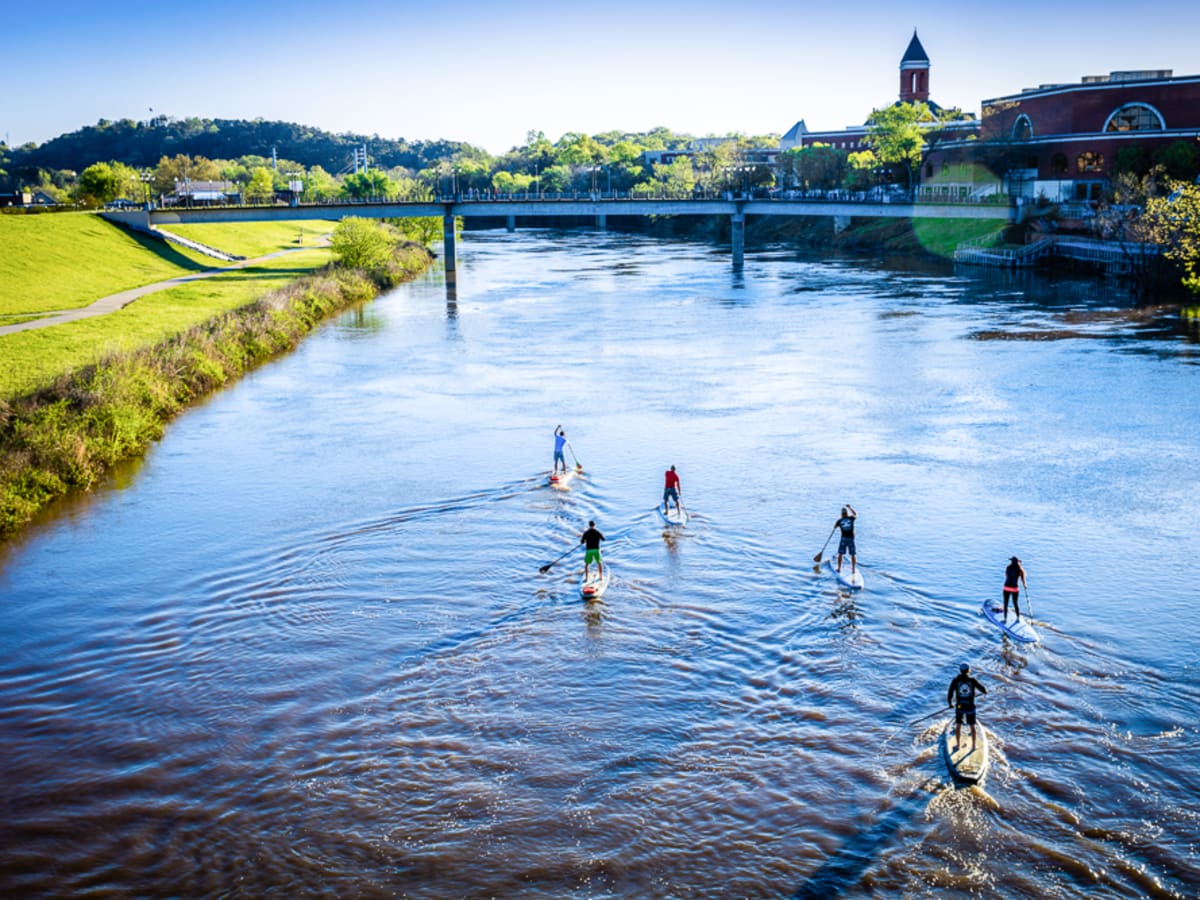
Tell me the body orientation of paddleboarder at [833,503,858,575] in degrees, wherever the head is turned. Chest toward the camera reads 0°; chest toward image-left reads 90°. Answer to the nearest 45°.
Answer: approximately 180°

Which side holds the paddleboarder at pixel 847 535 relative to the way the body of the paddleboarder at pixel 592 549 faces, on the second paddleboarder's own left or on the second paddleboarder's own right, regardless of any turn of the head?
on the second paddleboarder's own right

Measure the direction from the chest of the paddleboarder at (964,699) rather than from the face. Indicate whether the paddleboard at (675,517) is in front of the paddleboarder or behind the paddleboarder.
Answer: in front

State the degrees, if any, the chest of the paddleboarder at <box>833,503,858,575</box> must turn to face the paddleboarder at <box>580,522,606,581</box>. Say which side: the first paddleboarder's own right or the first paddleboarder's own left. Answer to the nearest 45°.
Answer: approximately 90° to the first paddleboarder's own left

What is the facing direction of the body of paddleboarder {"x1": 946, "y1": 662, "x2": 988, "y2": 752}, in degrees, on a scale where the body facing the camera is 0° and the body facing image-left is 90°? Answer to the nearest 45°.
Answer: approximately 180°

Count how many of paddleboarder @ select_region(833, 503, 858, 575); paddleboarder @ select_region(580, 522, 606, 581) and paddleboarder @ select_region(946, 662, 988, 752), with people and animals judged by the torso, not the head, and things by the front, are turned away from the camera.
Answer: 3

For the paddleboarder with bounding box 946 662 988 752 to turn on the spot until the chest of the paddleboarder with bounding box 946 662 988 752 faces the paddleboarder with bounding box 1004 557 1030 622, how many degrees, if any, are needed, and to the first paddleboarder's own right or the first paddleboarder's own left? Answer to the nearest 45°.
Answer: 0° — they already face them

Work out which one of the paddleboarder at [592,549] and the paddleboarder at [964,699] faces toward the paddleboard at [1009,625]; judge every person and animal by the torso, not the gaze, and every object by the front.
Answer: the paddleboarder at [964,699]

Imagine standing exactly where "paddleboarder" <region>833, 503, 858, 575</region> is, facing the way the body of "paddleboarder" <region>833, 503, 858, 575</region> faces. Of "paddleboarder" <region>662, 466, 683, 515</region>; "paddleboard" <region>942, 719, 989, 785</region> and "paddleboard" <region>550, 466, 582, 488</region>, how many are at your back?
1

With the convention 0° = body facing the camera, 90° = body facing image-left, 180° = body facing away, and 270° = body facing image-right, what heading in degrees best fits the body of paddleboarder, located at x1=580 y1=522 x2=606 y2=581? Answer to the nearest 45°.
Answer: approximately 180°

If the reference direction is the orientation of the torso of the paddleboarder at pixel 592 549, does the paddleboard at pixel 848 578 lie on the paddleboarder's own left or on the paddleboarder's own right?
on the paddleboarder's own right

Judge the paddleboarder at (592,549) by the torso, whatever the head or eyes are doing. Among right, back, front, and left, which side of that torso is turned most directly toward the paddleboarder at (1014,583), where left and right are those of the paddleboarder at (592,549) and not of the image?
right

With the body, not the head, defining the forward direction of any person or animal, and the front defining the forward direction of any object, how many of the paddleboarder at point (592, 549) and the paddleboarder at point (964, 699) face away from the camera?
2
